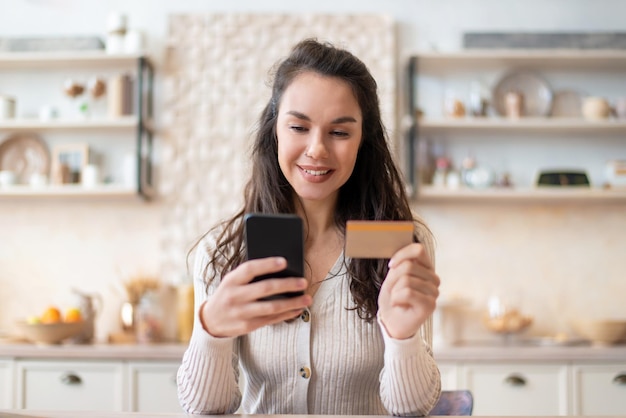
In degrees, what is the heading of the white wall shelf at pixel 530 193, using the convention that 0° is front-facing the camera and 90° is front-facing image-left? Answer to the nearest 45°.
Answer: approximately 0°

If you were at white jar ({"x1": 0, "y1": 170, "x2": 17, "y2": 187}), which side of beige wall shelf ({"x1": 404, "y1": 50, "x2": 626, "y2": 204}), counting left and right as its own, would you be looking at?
right

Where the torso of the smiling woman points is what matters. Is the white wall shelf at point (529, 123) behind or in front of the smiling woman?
behind

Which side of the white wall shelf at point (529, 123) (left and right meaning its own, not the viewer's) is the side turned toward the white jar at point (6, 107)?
right
